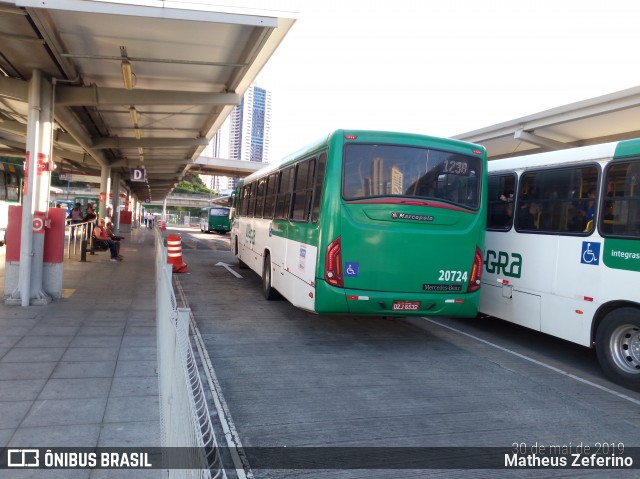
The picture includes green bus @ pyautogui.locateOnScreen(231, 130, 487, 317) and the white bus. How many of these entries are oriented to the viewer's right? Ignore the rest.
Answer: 0

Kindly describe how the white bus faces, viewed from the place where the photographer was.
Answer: facing away from the viewer and to the left of the viewer

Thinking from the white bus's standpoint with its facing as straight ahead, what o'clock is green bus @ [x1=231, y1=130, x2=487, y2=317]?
The green bus is roughly at 10 o'clock from the white bus.

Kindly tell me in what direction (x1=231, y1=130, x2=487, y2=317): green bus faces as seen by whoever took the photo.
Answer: facing away from the viewer and to the left of the viewer

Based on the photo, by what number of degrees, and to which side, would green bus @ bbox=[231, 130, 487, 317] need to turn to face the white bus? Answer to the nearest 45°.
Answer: approximately 135° to its right
